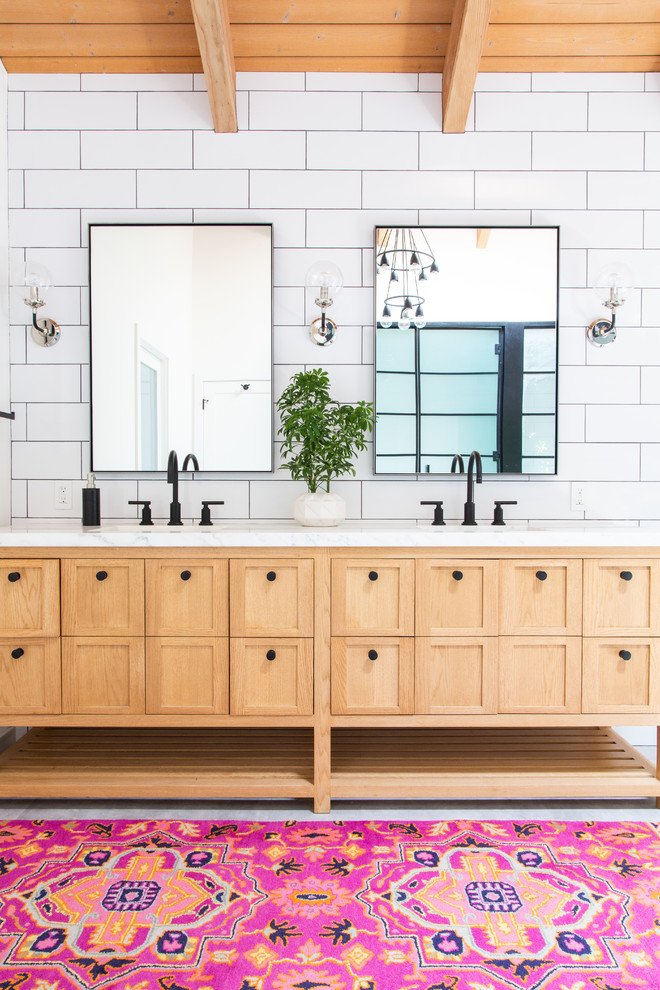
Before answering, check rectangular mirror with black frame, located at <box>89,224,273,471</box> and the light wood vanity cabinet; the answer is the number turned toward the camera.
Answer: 2

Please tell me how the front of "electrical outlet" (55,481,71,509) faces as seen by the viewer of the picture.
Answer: facing the viewer

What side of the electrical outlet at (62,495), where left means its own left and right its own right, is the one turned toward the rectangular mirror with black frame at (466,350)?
left

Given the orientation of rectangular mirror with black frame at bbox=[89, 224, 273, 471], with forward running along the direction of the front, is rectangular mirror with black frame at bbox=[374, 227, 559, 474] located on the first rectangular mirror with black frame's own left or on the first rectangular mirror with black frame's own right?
on the first rectangular mirror with black frame's own left

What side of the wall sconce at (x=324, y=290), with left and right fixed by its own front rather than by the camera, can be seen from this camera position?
front

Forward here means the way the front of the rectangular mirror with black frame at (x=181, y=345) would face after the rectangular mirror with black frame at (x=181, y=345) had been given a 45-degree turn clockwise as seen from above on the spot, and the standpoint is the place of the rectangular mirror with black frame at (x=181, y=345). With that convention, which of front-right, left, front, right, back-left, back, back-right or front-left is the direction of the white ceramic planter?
left

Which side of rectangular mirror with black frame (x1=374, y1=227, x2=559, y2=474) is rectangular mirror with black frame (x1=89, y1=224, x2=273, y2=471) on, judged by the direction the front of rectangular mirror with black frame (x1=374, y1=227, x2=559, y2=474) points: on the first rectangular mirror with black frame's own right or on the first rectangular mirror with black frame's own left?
on the first rectangular mirror with black frame's own right

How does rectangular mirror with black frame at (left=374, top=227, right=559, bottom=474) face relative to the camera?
toward the camera
